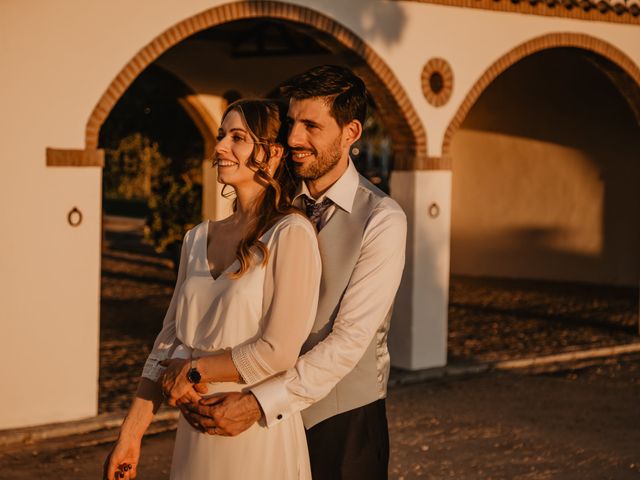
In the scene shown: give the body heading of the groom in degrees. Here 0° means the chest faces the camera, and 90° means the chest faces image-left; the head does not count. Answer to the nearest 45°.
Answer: approximately 45°

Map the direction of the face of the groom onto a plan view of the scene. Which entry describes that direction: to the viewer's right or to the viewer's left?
to the viewer's left

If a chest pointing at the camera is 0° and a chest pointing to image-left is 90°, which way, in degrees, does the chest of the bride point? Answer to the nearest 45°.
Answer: approximately 45°
